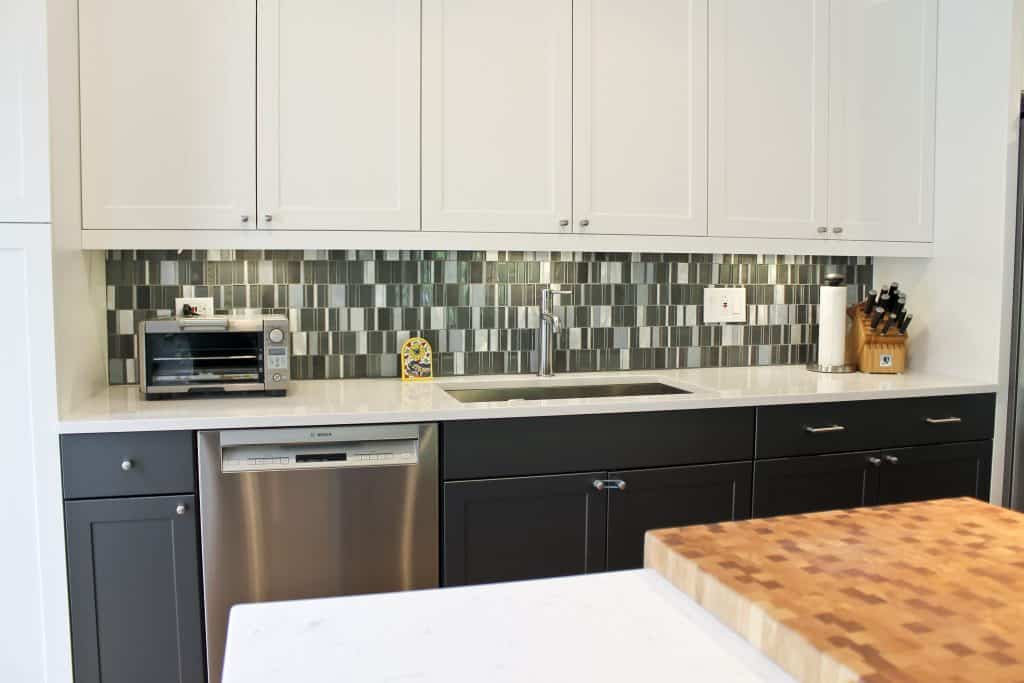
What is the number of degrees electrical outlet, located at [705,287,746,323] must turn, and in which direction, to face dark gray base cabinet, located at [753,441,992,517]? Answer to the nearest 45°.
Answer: approximately 45° to its left

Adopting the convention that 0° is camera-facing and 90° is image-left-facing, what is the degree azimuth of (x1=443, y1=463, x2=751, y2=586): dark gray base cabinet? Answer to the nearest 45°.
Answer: approximately 0°

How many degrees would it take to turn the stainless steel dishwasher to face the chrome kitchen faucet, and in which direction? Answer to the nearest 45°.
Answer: approximately 135° to its left

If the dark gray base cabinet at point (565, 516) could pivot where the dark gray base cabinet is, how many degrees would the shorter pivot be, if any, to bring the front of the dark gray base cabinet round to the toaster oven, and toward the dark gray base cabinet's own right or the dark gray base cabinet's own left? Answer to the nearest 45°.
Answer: approximately 90° to the dark gray base cabinet's own right

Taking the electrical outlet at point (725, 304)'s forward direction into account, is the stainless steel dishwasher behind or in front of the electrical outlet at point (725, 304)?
in front

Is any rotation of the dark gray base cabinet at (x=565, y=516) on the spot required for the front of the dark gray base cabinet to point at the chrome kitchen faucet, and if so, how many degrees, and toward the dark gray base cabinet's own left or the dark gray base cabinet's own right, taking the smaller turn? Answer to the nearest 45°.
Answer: approximately 180°

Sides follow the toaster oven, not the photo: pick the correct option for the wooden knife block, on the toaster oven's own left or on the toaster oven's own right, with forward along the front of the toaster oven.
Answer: on the toaster oven's own left

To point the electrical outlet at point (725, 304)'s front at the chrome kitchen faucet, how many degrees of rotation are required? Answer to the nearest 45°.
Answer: approximately 45° to its right

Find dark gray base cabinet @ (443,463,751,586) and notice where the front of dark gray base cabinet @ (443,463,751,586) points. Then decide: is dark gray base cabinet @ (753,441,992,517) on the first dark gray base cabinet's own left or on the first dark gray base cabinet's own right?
on the first dark gray base cabinet's own left
